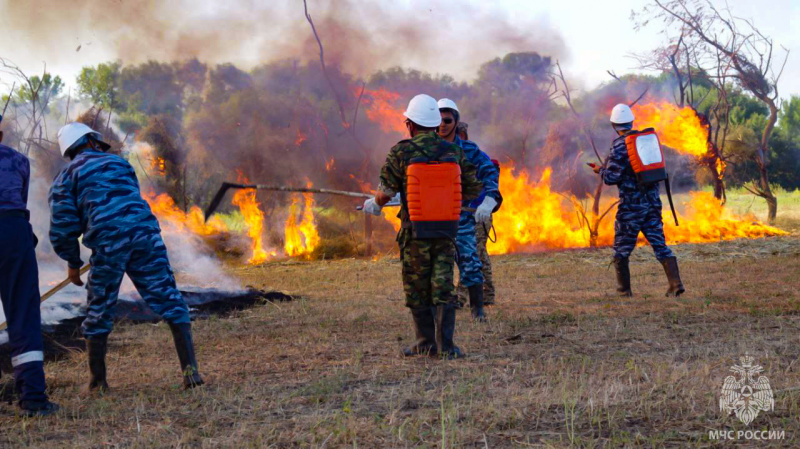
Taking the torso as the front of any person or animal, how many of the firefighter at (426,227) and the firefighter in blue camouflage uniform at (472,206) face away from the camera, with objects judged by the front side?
1

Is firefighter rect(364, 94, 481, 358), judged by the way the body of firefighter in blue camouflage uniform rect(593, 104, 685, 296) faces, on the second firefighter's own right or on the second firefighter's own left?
on the second firefighter's own left

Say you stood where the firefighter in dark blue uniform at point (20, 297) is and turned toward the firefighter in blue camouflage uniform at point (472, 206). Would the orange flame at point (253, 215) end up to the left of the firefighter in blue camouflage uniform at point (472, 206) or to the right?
left

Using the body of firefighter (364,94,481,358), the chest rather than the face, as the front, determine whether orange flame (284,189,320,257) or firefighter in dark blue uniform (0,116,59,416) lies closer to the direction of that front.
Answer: the orange flame

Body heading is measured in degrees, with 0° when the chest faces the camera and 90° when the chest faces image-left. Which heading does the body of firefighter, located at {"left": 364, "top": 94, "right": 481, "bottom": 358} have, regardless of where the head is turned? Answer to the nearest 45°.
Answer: approximately 180°

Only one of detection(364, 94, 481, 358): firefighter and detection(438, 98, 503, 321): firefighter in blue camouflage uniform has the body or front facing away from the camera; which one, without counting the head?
the firefighter

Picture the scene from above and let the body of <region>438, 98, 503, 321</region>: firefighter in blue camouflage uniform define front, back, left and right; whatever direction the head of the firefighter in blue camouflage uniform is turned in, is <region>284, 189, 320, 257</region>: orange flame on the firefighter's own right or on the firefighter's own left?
on the firefighter's own right

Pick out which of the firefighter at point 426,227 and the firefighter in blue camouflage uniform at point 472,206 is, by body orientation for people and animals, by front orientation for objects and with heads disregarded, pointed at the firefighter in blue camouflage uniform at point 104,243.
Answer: the firefighter in blue camouflage uniform at point 472,206

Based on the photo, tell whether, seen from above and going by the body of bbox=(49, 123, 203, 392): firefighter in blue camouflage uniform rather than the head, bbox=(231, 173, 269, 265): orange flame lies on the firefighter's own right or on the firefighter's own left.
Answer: on the firefighter's own right

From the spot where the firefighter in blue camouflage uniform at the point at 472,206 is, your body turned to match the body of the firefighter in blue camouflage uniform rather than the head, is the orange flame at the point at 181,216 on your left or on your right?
on your right

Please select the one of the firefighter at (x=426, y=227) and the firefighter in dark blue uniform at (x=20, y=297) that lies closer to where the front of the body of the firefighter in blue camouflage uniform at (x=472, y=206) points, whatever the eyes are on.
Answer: the firefighter in dark blue uniform

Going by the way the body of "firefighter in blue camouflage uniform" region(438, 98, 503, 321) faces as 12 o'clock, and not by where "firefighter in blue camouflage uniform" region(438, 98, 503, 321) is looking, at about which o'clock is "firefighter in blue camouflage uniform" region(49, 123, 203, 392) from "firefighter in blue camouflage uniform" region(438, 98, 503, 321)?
"firefighter in blue camouflage uniform" region(49, 123, 203, 392) is roughly at 12 o'clock from "firefighter in blue camouflage uniform" region(438, 98, 503, 321).

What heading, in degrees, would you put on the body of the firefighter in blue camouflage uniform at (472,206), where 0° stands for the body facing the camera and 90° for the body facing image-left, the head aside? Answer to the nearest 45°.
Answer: approximately 45°

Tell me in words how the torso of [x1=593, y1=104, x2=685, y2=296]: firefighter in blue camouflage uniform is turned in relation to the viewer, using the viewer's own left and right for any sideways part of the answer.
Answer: facing away from the viewer and to the left of the viewer

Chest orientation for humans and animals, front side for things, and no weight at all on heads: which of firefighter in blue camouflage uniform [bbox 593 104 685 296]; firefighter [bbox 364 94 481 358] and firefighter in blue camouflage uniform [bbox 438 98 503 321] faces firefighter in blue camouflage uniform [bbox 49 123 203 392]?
firefighter in blue camouflage uniform [bbox 438 98 503 321]
